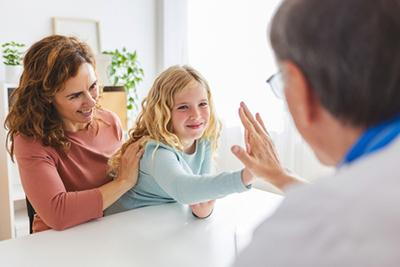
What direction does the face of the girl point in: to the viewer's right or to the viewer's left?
to the viewer's right

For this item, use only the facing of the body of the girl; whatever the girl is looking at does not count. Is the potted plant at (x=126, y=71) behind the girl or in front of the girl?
behind

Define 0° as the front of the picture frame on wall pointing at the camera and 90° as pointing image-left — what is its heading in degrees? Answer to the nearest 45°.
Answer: approximately 0°

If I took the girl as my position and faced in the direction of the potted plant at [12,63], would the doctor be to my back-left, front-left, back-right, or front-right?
back-left

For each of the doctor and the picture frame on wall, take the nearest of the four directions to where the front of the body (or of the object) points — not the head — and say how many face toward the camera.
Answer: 1

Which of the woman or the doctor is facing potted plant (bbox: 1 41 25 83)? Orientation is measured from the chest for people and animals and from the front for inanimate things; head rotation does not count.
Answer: the doctor

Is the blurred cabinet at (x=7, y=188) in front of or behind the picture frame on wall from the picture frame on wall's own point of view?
in front

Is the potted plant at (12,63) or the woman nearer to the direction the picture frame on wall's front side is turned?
the woman

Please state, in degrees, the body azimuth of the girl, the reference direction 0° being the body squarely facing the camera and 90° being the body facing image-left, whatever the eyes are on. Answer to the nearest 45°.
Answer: approximately 315°

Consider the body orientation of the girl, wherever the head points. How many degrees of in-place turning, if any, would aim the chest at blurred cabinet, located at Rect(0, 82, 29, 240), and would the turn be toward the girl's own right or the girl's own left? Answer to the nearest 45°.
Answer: approximately 180°

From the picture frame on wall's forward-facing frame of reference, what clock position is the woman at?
The woman is roughly at 12 o'clock from the picture frame on wall.

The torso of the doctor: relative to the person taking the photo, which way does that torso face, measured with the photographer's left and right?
facing away from the viewer and to the left of the viewer

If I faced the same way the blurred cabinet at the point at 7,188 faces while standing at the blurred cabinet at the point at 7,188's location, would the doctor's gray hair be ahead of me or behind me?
ahead

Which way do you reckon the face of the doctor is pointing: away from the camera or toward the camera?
away from the camera
